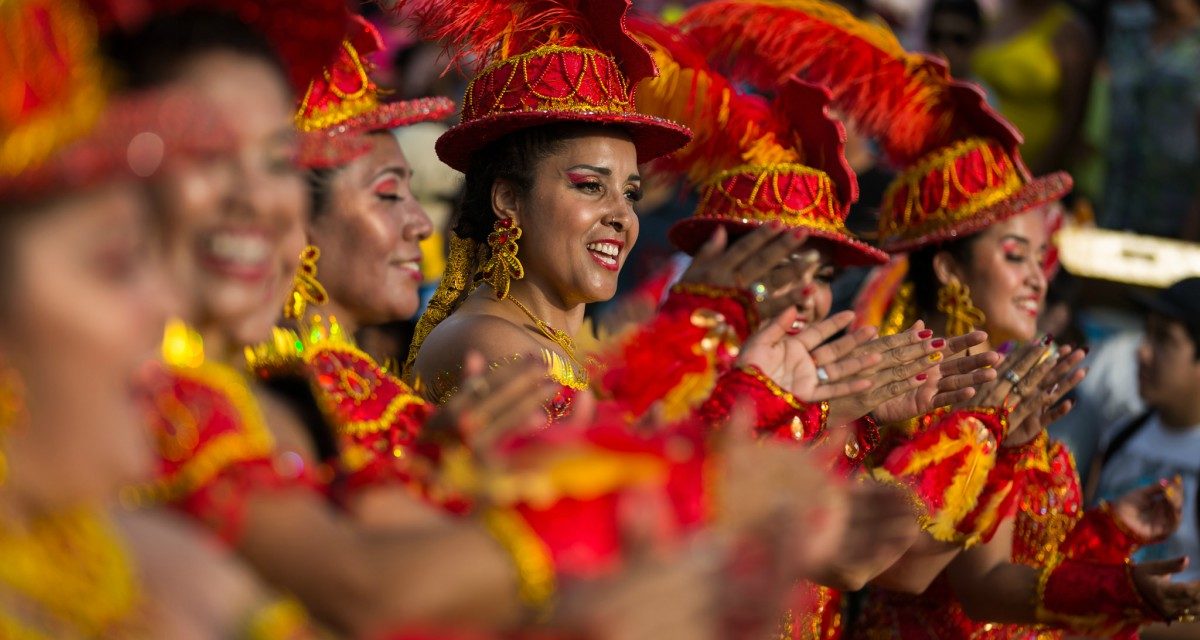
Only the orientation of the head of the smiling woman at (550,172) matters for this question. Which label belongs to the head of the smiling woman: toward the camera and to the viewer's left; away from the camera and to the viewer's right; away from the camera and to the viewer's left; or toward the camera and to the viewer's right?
toward the camera and to the viewer's right

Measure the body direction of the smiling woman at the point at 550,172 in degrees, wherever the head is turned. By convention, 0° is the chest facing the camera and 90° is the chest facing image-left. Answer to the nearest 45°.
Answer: approximately 315°
